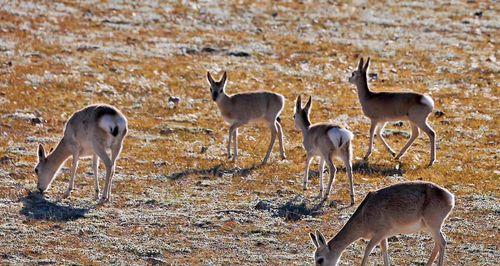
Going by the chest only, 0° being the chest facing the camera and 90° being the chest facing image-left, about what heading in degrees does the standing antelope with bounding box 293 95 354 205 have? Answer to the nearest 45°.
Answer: approximately 135°

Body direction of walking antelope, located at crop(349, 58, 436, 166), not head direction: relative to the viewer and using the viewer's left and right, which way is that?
facing to the left of the viewer

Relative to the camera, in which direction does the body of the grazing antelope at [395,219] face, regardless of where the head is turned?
to the viewer's left

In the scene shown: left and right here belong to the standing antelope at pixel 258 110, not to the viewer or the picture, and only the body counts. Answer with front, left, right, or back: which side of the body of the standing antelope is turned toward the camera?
left

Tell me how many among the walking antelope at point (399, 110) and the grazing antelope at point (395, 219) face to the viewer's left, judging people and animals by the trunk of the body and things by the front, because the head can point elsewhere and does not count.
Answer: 2

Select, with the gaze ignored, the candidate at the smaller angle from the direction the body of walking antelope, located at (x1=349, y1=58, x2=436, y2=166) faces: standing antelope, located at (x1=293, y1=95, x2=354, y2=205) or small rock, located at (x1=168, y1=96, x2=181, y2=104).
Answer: the small rock

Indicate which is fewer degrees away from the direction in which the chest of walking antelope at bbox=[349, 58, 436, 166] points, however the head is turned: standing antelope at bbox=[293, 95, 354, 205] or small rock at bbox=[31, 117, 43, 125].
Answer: the small rock

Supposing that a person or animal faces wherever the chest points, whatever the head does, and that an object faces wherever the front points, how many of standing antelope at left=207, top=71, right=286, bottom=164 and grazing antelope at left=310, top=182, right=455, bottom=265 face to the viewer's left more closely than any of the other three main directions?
2
